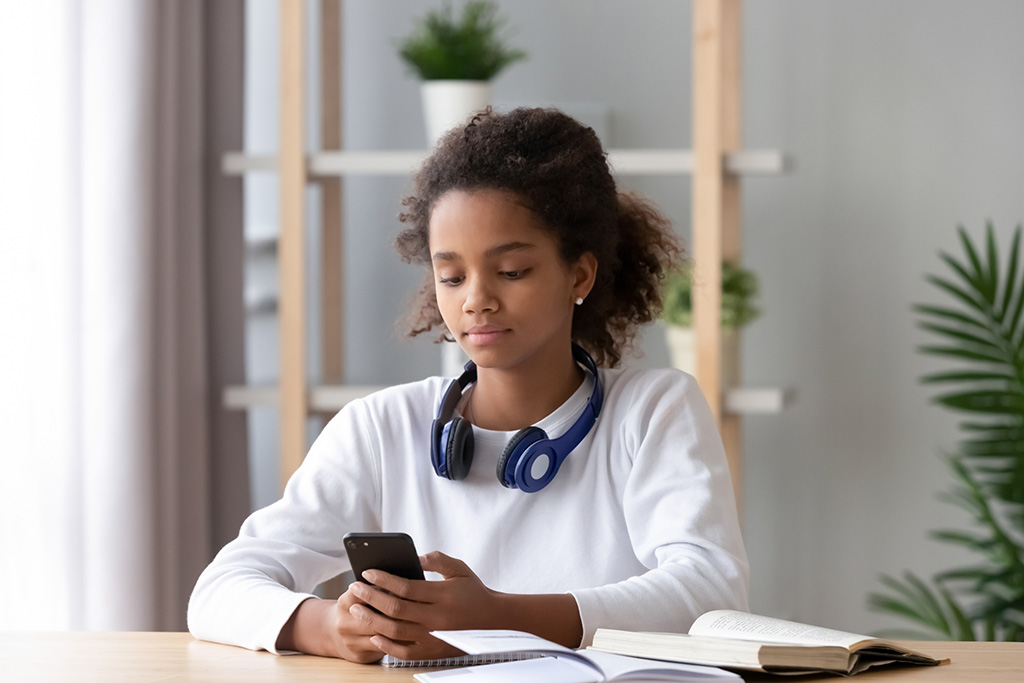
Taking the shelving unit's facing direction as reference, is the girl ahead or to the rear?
ahead

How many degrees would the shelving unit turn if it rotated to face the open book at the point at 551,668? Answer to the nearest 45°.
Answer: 0° — it already faces it

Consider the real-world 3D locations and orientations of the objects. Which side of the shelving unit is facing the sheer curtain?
right

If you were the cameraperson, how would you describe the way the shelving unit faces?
facing the viewer

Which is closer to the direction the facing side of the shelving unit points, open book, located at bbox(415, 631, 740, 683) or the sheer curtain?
the open book

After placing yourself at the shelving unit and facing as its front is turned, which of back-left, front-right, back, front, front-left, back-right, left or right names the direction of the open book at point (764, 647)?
front

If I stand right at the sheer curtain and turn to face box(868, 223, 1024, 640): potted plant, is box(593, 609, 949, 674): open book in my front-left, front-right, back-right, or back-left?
front-right

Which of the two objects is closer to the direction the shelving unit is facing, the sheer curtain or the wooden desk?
the wooden desk

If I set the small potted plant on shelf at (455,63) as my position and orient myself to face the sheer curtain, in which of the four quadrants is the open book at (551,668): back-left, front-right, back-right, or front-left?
front-left

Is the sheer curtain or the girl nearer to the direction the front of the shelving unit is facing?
the girl
